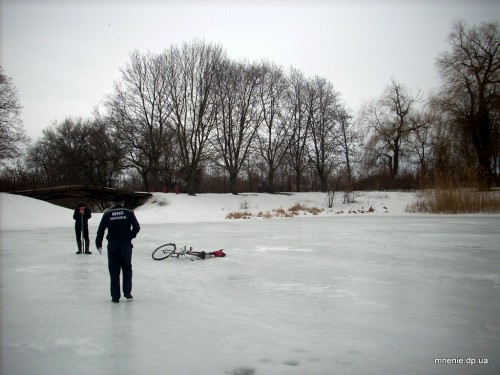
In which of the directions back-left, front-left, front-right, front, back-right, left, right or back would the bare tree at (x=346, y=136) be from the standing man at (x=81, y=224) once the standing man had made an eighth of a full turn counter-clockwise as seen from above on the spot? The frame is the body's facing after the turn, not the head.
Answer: left

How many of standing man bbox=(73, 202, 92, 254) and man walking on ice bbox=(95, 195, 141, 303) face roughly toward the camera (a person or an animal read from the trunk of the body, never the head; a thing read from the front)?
1

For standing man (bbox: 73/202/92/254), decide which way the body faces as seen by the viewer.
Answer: toward the camera

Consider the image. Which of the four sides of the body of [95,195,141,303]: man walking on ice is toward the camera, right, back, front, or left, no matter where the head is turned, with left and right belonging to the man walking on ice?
back

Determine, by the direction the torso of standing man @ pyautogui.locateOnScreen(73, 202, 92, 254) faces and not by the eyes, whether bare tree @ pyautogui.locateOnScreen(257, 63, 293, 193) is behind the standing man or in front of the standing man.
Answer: behind

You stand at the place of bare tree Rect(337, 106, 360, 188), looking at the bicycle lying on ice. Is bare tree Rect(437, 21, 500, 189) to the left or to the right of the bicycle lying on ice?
left

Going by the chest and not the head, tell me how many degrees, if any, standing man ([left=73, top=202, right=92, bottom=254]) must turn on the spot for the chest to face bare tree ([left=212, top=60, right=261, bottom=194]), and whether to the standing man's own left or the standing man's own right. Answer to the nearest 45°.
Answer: approximately 135° to the standing man's own left

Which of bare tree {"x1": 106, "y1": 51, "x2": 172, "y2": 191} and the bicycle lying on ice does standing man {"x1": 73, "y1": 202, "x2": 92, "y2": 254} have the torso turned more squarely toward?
the bicycle lying on ice

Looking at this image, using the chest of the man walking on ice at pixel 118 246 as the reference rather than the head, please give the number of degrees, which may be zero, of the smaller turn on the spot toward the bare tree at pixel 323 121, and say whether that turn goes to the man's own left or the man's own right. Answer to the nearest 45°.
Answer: approximately 45° to the man's own right

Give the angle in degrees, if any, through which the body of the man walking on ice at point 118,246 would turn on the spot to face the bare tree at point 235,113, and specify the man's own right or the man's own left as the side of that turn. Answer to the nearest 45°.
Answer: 0° — they already face it

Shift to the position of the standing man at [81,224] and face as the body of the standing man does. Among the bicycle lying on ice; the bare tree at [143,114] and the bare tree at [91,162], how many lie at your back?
2

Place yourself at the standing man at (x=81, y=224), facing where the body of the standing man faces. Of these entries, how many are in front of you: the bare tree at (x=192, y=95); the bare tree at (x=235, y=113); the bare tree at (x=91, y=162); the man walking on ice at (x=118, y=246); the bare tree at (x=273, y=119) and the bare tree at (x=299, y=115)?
1

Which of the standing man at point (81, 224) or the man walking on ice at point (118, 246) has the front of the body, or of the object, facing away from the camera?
the man walking on ice

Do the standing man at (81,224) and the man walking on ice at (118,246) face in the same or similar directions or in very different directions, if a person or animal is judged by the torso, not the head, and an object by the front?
very different directions

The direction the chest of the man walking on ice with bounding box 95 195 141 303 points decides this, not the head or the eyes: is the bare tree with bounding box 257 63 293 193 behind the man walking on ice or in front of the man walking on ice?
in front

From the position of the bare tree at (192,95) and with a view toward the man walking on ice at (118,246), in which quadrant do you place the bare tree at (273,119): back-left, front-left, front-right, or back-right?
back-left

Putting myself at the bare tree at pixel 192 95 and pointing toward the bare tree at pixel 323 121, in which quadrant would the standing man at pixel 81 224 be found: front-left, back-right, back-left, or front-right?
back-right
